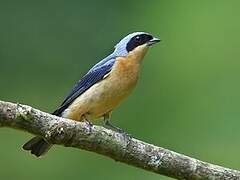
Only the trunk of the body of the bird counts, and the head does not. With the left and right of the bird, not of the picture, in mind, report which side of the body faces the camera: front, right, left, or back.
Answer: right
